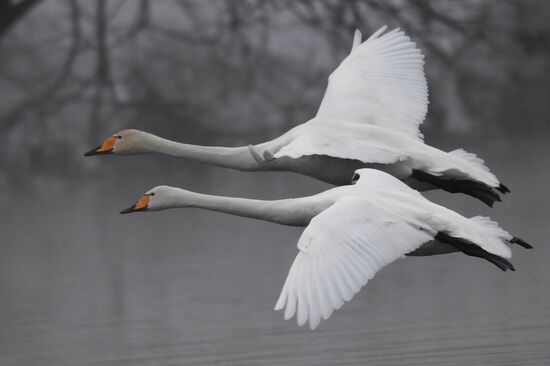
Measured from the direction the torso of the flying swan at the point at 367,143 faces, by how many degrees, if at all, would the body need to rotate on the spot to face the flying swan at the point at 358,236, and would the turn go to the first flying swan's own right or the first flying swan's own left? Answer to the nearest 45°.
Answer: approximately 90° to the first flying swan's own left

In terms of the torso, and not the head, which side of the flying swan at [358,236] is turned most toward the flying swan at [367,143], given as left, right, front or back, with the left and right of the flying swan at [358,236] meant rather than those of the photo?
right

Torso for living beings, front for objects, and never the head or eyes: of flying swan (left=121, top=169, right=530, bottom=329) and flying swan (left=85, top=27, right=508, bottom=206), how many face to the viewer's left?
2

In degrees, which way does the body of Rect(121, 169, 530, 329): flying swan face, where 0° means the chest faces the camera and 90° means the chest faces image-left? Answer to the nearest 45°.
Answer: approximately 90°

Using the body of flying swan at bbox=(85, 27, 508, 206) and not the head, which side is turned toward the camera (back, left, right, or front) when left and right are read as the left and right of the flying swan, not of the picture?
left
